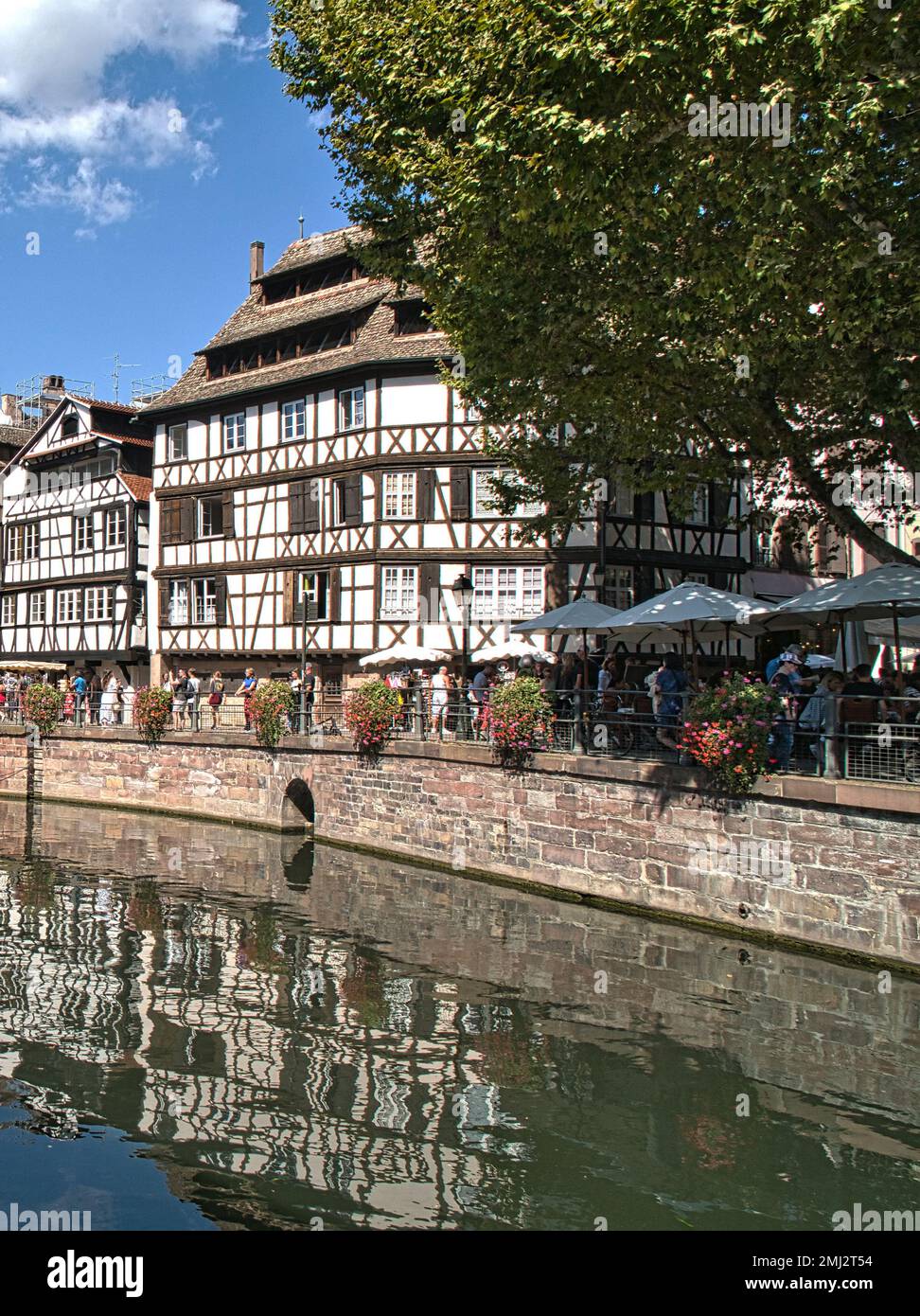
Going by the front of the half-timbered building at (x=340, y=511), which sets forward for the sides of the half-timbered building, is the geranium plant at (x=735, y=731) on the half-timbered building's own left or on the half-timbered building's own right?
on the half-timbered building's own left

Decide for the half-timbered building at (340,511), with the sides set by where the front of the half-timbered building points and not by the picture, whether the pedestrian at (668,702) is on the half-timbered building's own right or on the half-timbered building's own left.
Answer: on the half-timbered building's own left

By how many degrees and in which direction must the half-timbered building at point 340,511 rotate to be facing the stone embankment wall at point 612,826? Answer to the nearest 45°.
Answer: approximately 45° to its left

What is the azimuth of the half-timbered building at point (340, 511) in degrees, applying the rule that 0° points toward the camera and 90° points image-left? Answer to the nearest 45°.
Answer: approximately 45°
